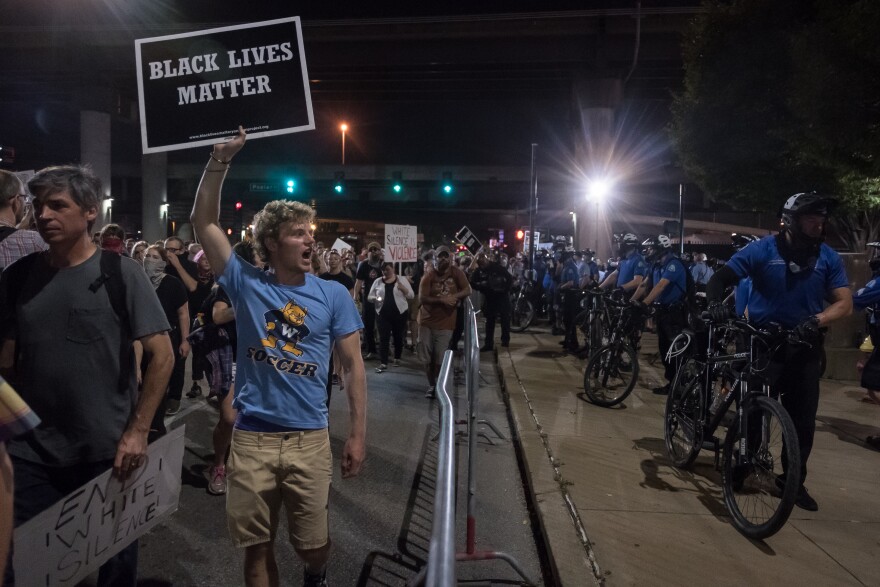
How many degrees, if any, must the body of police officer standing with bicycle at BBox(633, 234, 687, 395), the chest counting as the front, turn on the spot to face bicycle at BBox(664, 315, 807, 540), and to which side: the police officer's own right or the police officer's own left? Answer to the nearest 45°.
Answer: approximately 90° to the police officer's own left

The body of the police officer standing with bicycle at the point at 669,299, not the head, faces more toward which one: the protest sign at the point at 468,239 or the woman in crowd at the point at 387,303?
the woman in crowd

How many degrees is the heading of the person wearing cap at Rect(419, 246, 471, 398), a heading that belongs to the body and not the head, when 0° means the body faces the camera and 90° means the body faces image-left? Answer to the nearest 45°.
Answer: approximately 0°

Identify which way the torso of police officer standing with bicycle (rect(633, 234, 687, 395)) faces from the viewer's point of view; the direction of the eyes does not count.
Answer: to the viewer's left

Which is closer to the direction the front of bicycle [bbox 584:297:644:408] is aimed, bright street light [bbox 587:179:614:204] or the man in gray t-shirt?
the man in gray t-shirt

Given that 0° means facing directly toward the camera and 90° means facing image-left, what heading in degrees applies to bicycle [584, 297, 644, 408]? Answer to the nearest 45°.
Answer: approximately 45°

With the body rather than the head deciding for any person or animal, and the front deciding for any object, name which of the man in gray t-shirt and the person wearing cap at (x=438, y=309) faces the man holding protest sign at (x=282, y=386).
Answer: the person wearing cap

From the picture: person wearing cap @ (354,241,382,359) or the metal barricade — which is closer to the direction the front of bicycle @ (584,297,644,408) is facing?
the metal barricade

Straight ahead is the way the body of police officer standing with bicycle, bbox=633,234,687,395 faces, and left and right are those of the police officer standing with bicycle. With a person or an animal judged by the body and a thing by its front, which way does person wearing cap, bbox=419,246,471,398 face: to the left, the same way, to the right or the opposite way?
to the left

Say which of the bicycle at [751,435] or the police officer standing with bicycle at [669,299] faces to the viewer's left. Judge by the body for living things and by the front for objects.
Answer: the police officer standing with bicycle

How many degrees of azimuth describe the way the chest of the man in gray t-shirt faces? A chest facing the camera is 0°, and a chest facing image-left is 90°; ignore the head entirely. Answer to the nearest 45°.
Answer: approximately 45°

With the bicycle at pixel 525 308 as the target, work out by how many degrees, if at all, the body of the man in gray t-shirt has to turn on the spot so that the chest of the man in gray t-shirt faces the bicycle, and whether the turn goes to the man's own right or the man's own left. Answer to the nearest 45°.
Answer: approximately 180°

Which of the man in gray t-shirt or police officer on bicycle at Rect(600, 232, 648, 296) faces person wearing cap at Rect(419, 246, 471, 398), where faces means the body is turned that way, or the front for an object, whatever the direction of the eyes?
the police officer on bicycle

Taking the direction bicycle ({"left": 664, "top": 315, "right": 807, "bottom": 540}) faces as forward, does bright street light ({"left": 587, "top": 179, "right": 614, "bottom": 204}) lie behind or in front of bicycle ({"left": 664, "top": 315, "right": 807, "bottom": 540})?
behind

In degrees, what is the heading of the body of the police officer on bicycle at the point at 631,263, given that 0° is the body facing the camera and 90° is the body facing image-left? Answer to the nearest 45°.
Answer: approximately 45°

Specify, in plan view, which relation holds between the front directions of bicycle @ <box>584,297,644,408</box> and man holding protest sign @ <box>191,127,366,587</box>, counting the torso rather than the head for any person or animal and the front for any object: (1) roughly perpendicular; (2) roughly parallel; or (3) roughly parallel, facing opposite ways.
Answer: roughly perpendicular
